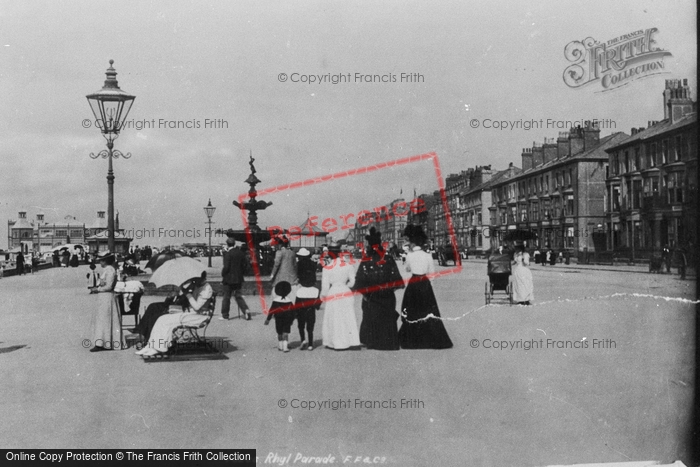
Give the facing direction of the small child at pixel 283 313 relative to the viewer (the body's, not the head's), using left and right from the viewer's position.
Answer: facing away from the viewer

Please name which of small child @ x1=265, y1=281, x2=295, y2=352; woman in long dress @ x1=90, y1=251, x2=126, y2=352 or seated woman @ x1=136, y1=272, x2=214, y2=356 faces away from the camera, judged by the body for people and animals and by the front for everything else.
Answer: the small child

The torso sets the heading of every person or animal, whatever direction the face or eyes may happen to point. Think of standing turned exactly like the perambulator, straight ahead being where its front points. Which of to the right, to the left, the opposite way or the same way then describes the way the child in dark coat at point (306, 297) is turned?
the opposite way

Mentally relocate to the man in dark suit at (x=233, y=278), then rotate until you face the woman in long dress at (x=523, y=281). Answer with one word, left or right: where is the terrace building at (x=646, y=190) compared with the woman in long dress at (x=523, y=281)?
left

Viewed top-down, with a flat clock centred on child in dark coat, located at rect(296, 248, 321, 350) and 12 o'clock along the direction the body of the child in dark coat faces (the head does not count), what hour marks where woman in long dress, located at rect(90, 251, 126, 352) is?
The woman in long dress is roughly at 9 o'clock from the child in dark coat.

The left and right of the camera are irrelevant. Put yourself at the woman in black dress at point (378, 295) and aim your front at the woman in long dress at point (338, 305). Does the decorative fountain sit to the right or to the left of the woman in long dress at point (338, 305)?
right

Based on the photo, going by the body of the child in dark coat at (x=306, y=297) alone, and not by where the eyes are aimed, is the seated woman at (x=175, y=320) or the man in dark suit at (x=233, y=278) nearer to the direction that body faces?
the man in dark suit

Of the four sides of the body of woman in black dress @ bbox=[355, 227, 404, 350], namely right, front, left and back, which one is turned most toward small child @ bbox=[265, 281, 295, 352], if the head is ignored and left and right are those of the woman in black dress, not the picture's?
left

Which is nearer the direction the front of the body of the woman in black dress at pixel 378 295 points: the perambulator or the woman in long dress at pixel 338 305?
the perambulator

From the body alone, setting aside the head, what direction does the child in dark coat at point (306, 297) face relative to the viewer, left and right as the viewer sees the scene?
facing away from the viewer

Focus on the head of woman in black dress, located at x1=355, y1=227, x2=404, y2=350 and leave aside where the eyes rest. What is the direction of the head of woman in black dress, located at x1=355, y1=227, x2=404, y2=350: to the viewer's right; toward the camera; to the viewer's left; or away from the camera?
away from the camera

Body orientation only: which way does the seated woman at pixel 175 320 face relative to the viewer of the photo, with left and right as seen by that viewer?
facing to the left of the viewer

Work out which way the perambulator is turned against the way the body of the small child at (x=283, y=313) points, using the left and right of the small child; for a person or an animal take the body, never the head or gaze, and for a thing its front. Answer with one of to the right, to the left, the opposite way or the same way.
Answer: the opposite way

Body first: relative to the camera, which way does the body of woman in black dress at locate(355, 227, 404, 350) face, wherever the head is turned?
away from the camera
